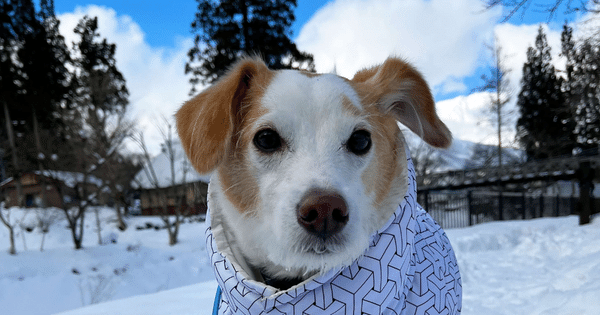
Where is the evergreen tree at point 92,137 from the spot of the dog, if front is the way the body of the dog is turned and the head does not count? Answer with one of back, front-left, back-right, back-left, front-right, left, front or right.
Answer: back-right

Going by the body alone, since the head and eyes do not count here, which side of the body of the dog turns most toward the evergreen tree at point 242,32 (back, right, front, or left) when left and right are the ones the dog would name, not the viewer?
back

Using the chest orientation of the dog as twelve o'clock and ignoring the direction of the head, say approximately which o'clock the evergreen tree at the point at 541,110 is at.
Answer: The evergreen tree is roughly at 7 o'clock from the dog.

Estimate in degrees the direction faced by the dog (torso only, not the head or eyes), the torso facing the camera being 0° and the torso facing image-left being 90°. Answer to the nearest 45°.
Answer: approximately 0°
